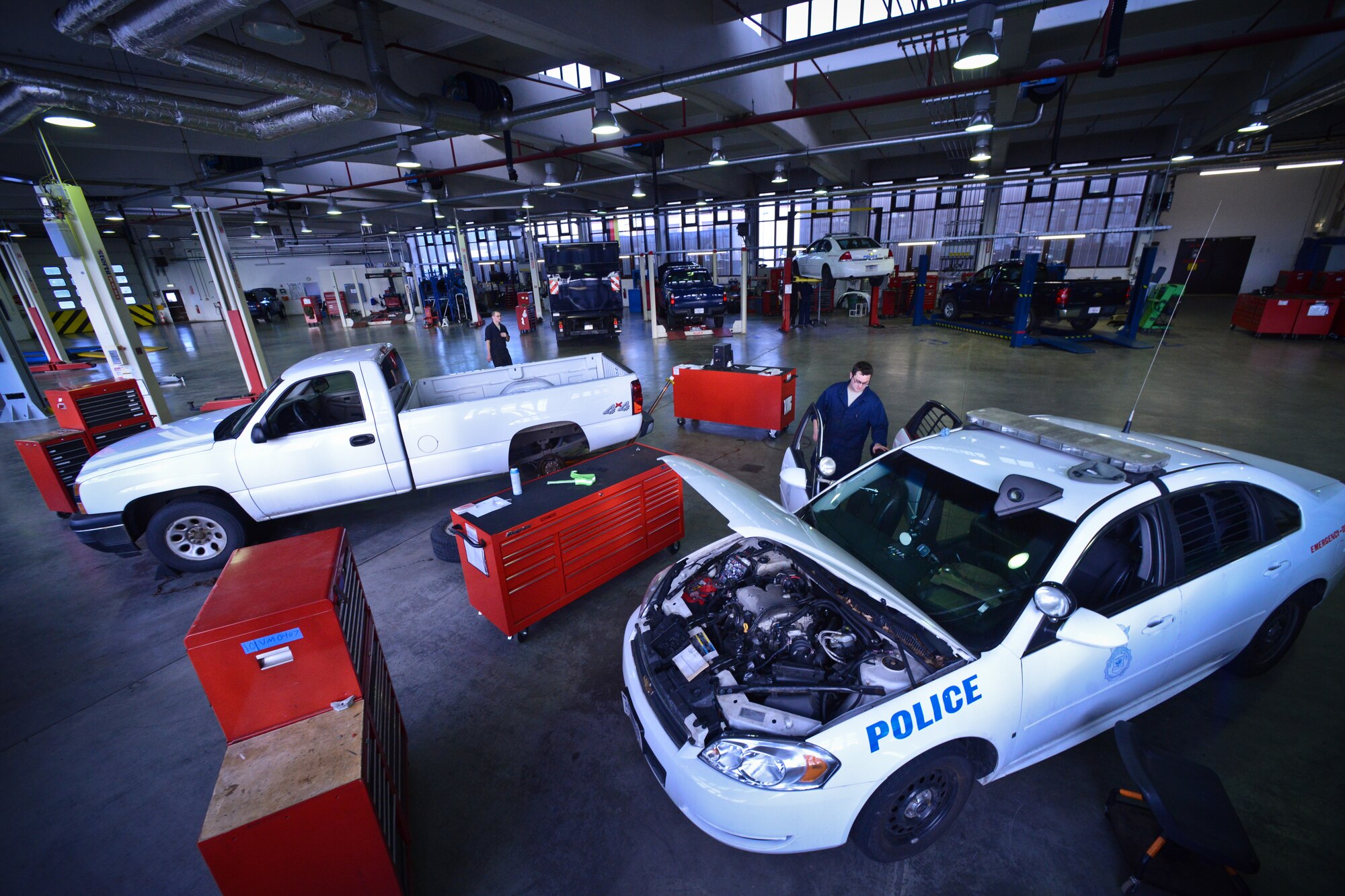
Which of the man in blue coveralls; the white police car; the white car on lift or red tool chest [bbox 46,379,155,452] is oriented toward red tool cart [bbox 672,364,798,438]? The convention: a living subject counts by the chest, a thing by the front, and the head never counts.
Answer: the red tool chest

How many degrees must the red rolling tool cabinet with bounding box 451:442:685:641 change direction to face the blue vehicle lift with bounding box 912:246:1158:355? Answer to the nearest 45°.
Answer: approximately 90° to its left

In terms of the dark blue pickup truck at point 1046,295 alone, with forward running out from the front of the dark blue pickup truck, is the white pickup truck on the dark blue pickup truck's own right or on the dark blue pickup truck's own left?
on the dark blue pickup truck's own left

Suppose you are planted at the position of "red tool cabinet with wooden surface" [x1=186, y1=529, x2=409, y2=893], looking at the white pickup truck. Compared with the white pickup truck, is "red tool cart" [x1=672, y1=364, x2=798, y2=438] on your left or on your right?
right

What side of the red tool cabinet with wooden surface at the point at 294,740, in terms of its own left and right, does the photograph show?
right

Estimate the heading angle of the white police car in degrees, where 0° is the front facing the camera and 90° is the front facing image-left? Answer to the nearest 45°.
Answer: approximately 45°

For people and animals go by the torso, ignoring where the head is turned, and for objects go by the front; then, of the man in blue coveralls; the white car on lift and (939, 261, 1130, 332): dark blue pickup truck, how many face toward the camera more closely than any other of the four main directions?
1

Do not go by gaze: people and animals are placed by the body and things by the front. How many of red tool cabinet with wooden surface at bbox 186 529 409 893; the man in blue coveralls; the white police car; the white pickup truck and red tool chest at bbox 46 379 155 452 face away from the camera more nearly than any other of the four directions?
0

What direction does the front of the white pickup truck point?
to the viewer's left

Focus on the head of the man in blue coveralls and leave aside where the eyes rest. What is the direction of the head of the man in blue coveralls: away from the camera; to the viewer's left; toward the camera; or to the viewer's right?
toward the camera

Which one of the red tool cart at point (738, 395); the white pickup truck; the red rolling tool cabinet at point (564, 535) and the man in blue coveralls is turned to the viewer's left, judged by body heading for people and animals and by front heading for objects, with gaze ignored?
the white pickup truck

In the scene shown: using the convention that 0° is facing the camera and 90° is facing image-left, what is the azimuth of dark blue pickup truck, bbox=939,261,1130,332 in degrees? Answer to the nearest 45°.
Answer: approximately 135°

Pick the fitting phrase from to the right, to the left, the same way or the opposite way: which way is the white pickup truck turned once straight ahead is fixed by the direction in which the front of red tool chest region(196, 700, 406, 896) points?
the opposite way

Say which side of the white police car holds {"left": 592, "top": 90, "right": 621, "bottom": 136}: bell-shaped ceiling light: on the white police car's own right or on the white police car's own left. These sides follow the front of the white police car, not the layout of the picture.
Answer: on the white police car's own right
